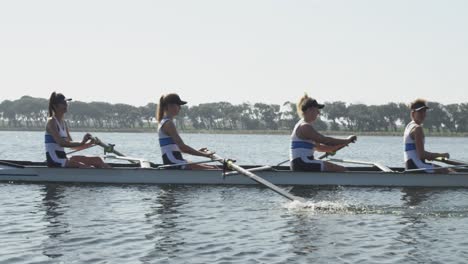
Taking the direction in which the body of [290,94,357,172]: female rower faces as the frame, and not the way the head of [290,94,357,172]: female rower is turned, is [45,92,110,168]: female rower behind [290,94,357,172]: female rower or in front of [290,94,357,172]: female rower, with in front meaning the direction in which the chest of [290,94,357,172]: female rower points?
behind

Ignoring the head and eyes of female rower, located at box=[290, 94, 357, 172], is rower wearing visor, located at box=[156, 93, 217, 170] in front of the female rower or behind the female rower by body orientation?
behind

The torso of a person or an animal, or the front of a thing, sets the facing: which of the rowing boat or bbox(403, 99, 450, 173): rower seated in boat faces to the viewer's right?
the rower seated in boat

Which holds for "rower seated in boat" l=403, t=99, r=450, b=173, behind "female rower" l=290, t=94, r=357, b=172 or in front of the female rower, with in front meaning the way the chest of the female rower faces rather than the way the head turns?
in front

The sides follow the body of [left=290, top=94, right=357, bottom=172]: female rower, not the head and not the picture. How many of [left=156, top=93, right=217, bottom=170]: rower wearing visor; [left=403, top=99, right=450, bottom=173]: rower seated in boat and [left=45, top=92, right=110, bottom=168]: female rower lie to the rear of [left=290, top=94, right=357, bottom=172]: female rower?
2

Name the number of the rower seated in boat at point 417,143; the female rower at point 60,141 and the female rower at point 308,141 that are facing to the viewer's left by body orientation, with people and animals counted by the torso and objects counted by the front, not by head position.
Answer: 0

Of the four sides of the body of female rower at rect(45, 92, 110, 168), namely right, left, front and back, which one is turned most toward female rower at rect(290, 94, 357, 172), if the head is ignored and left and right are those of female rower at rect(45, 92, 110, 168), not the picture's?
front

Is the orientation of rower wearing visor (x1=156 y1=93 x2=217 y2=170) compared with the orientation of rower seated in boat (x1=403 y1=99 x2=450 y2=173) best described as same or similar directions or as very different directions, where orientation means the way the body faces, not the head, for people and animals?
same or similar directions

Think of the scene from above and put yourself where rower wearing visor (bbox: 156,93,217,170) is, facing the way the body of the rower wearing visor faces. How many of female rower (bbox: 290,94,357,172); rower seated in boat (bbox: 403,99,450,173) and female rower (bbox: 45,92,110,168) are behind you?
1

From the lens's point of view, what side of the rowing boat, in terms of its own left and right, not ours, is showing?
left

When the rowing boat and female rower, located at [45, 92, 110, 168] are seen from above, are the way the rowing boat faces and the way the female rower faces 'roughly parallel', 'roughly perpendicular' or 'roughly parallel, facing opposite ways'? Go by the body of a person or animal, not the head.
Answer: roughly parallel, facing opposite ways

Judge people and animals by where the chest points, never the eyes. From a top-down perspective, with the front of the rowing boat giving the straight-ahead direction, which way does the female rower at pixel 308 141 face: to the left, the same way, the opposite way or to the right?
the opposite way

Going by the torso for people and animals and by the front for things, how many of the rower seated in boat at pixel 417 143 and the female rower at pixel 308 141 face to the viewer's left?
0

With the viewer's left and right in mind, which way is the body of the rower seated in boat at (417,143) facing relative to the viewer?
facing to the right of the viewer

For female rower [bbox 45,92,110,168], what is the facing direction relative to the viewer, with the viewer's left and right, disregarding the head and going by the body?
facing to the right of the viewer

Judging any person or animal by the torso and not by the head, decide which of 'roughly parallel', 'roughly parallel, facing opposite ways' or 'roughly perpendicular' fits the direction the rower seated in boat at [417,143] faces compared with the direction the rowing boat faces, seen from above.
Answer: roughly parallel, facing opposite ways

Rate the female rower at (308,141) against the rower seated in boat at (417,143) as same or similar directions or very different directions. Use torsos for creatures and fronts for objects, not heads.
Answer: same or similar directions
